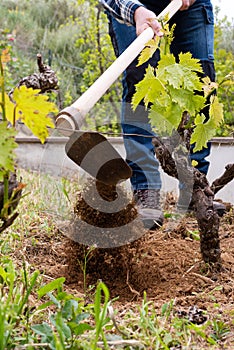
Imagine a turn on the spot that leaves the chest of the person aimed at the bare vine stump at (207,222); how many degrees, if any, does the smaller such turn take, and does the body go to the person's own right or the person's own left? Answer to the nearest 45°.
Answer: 0° — they already face it

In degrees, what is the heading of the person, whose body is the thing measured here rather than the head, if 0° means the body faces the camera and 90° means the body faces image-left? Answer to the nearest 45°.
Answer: approximately 0°
